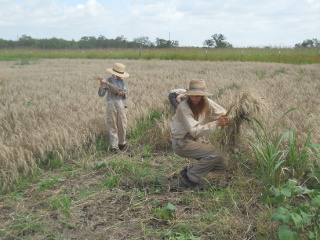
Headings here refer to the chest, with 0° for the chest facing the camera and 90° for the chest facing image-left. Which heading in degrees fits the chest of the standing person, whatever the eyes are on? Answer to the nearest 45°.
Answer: approximately 0°

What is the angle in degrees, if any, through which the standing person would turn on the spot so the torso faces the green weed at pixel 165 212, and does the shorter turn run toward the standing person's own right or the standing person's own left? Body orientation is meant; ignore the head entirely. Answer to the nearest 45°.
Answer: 0° — they already face it

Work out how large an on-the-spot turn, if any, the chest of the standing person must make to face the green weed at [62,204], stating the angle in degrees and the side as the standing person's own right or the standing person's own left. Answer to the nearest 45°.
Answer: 0° — they already face it

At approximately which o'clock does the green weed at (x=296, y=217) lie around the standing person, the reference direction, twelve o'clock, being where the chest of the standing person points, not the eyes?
The green weed is roughly at 11 o'clock from the standing person.
